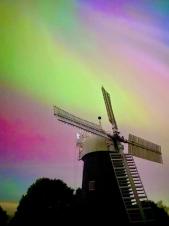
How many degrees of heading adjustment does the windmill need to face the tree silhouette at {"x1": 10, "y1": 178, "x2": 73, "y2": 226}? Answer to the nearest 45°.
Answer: approximately 180°

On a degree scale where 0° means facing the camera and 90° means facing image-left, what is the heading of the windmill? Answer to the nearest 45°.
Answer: approximately 315°
